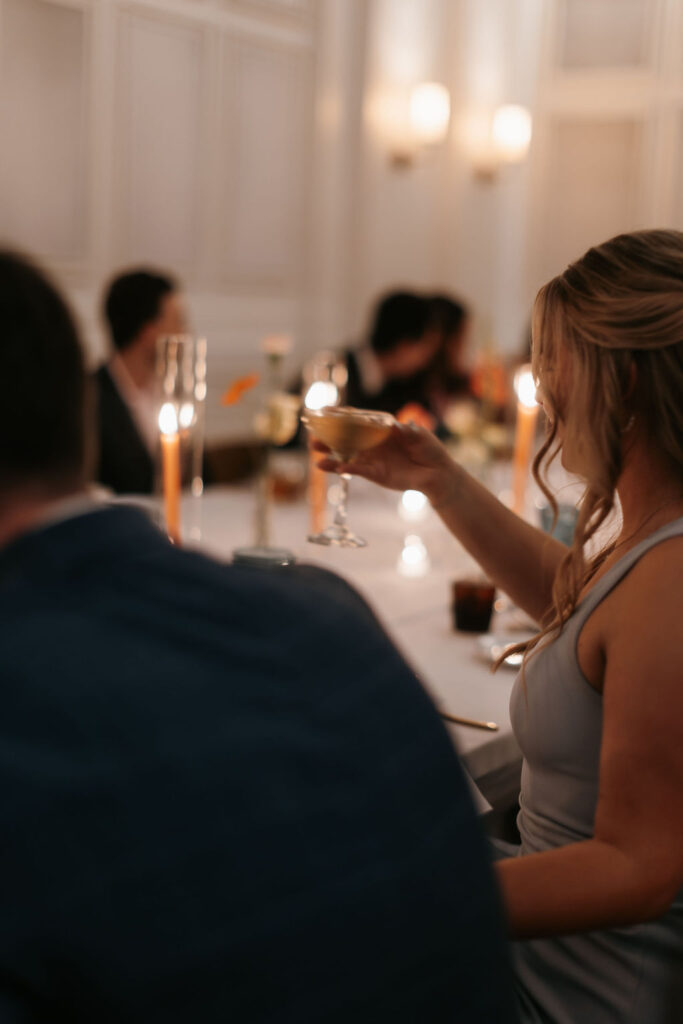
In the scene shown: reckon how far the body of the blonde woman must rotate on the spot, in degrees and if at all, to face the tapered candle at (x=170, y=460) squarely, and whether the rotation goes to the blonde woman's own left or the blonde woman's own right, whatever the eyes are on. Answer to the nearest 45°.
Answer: approximately 45° to the blonde woman's own right

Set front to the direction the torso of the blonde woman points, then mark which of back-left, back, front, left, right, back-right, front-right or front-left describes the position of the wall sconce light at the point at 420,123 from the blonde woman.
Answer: right

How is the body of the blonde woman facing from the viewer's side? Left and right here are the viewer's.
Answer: facing to the left of the viewer

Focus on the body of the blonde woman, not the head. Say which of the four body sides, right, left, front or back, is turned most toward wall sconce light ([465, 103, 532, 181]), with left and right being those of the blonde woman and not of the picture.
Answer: right

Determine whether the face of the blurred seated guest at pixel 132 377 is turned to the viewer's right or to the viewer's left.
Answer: to the viewer's right

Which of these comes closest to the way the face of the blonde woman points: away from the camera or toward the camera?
away from the camera

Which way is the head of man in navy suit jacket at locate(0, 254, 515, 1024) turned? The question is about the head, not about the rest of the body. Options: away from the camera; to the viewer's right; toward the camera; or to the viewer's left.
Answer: away from the camera

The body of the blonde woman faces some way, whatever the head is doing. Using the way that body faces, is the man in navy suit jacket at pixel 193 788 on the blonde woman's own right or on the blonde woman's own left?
on the blonde woman's own left
